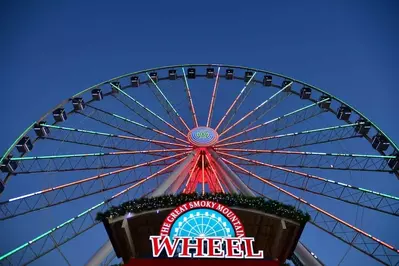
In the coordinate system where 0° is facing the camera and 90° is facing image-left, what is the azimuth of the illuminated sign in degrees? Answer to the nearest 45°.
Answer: approximately 0°
